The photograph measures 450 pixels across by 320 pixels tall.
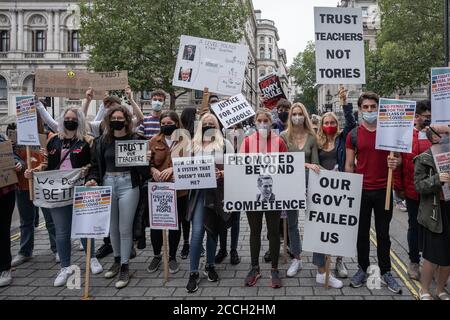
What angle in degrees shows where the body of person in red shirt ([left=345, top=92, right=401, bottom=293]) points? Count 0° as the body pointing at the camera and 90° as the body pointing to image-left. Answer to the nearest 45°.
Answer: approximately 0°

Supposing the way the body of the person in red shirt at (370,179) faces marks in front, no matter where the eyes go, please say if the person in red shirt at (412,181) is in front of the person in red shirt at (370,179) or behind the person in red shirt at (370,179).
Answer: behind
